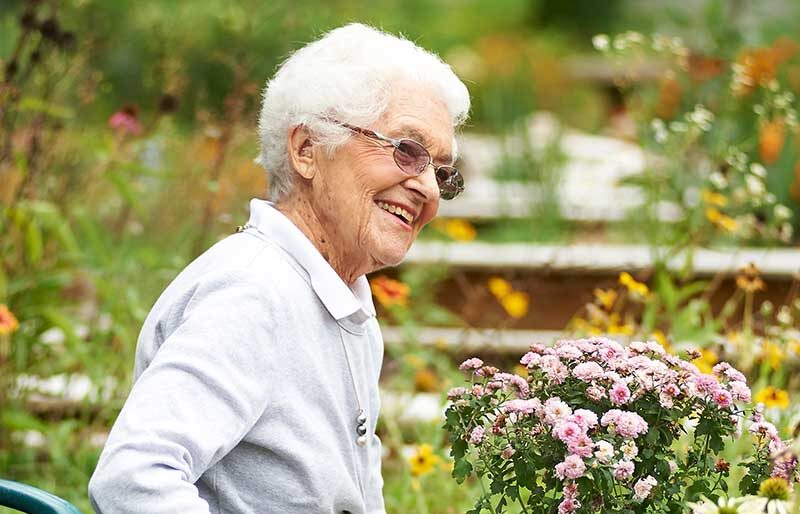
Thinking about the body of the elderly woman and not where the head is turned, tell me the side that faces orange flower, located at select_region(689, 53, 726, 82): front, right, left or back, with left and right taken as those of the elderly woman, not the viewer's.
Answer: left

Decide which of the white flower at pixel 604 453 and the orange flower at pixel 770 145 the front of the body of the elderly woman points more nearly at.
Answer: the white flower

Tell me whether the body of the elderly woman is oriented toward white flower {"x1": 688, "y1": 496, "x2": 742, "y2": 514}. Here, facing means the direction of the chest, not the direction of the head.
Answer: yes

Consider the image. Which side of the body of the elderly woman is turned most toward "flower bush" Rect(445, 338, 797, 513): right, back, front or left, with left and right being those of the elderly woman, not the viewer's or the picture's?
front

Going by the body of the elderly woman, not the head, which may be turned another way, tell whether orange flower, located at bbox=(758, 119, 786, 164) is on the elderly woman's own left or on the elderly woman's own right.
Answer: on the elderly woman's own left

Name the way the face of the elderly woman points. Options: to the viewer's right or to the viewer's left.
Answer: to the viewer's right

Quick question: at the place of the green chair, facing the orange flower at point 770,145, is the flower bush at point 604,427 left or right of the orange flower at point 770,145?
right

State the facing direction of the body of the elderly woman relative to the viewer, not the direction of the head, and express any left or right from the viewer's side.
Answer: facing the viewer and to the right of the viewer

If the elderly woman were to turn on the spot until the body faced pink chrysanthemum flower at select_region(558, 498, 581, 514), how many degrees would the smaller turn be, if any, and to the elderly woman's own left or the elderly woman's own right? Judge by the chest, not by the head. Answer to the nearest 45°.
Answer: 0° — they already face it

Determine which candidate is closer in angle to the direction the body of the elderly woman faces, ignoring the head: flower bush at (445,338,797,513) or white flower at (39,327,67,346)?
the flower bush

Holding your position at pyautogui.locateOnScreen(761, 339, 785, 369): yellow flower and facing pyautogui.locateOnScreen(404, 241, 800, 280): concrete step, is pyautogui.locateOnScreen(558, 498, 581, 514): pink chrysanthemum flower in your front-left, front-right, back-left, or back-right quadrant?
back-left

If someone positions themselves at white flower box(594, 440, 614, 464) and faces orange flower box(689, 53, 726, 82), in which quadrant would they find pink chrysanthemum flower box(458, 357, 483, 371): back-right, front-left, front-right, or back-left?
front-left

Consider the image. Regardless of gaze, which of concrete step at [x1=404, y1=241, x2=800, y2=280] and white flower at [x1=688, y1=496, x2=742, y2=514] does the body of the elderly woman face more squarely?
the white flower

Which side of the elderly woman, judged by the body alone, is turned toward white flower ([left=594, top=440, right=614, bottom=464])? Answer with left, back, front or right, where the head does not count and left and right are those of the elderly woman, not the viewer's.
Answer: front
